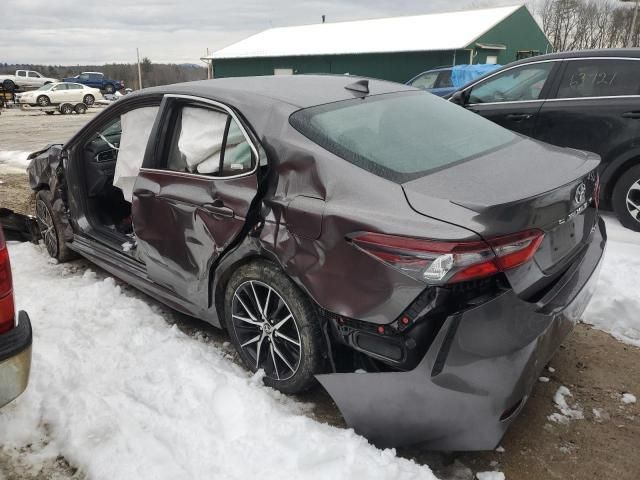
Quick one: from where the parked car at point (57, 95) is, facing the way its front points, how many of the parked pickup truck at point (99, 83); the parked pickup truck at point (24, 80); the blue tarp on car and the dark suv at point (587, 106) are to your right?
2

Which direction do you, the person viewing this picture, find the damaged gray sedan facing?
facing away from the viewer and to the left of the viewer

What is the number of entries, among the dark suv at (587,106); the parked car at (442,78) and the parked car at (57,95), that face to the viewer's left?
3

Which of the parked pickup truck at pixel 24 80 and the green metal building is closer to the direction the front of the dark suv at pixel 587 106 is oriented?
the parked pickup truck

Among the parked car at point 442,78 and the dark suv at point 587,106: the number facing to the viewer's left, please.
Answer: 2

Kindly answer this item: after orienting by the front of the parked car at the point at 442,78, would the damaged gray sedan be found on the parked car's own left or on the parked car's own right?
on the parked car's own left

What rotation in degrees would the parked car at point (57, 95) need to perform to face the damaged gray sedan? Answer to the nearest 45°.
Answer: approximately 90° to its left

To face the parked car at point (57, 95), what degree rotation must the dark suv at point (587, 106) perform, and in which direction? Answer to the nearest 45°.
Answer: approximately 45° to its right

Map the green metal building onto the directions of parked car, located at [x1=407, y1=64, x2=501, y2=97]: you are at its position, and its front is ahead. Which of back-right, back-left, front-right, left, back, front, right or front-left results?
right

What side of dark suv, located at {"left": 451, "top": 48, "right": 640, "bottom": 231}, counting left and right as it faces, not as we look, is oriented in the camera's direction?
left

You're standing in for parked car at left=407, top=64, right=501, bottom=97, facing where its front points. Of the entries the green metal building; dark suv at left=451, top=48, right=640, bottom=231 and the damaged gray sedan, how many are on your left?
2

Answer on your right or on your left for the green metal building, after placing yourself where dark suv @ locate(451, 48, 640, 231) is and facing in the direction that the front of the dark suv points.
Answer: on your right

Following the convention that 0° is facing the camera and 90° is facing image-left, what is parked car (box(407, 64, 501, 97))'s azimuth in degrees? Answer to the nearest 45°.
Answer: approximately 90°

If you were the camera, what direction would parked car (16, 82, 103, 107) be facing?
facing to the left of the viewer
